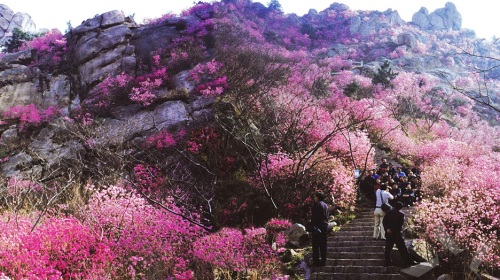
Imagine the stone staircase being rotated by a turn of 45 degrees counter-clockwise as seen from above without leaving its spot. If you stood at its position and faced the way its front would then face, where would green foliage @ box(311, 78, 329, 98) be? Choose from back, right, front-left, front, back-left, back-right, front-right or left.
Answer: back-left

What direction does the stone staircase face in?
toward the camera

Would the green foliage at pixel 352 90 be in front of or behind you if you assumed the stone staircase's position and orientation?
behind

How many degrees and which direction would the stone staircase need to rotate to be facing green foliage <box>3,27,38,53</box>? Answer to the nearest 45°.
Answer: approximately 135° to its right

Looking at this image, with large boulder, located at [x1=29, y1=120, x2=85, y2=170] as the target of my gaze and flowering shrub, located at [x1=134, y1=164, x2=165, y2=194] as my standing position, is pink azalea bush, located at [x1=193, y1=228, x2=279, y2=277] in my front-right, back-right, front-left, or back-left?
back-left
